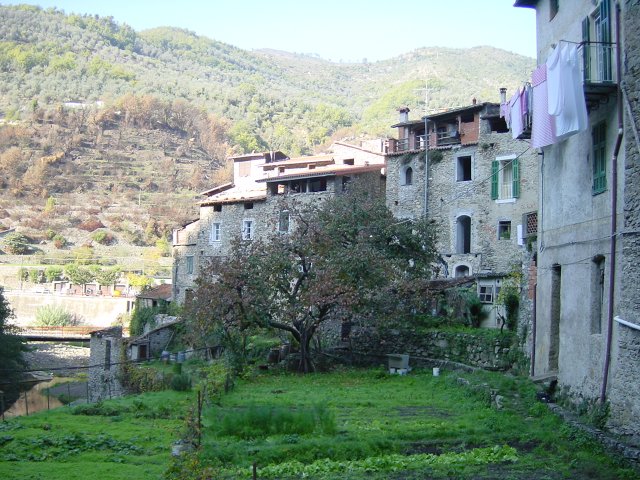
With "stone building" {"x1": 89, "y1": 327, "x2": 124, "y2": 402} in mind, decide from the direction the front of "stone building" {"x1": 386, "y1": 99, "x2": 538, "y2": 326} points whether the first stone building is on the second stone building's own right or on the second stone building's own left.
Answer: on the second stone building's own right

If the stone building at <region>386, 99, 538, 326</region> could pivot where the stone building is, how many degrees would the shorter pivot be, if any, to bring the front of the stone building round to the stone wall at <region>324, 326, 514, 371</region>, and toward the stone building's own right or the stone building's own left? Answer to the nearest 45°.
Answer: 0° — it already faces it

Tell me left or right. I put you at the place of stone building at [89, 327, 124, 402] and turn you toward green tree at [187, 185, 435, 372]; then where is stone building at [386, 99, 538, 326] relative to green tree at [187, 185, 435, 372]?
left

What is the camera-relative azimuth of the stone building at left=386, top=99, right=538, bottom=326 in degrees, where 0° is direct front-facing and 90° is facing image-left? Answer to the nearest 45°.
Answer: approximately 0°

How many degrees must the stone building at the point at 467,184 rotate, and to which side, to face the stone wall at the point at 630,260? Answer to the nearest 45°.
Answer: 0° — it already faces it

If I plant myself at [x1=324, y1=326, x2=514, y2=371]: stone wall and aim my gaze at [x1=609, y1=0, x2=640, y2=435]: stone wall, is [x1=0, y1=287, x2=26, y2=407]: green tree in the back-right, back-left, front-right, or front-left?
back-right

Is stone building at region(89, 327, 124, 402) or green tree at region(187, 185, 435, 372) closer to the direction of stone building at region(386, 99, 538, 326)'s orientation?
the green tree

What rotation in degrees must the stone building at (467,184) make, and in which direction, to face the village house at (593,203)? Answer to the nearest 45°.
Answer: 0° — it already faces it
